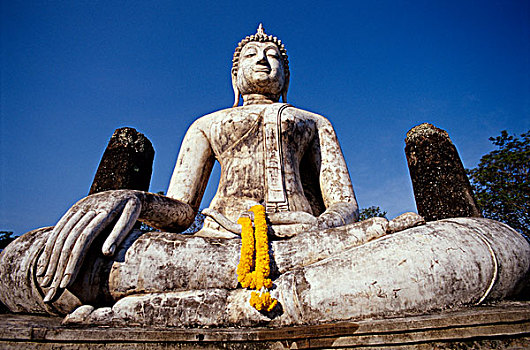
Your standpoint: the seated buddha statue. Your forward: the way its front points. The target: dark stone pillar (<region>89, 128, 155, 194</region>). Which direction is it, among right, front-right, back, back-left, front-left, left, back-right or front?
back-right

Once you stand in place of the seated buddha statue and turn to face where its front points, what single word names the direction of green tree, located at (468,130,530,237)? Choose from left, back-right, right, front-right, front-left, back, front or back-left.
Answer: back-left

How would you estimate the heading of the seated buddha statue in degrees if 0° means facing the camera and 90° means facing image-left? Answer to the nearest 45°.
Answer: approximately 0°

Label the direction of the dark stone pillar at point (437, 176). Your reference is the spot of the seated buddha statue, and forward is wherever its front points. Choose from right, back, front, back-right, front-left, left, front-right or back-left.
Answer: back-left
